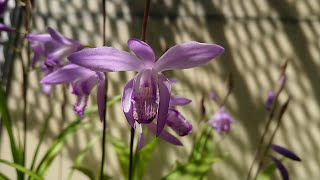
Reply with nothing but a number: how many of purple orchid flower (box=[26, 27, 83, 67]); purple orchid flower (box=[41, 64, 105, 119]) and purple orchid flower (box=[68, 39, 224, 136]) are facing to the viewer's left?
2

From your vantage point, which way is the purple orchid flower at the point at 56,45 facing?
to the viewer's left

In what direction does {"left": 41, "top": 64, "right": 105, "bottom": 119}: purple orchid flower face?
to the viewer's left

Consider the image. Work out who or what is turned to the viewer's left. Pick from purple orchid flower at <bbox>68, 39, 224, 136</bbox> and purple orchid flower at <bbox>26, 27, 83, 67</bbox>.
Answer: purple orchid flower at <bbox>26, 27, 83, 67</bbox>

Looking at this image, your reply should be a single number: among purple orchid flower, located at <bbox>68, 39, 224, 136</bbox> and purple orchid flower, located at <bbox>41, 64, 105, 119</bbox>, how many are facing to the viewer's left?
1

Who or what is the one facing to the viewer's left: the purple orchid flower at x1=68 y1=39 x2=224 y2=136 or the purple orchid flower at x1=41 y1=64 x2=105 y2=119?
the purple orchid flower at x1=41 y1=64 x2=105 y2=119

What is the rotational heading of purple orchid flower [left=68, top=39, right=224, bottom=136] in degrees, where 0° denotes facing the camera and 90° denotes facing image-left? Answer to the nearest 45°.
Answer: approximately 0°

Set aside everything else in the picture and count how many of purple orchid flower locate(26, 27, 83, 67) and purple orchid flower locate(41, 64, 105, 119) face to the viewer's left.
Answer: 2

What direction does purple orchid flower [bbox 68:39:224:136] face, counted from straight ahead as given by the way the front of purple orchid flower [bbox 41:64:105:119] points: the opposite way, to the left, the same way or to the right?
to the left
